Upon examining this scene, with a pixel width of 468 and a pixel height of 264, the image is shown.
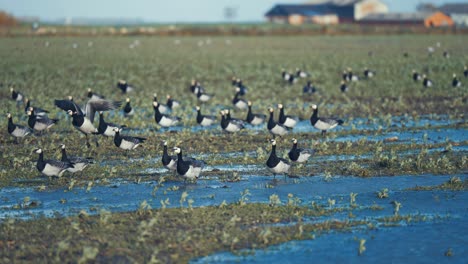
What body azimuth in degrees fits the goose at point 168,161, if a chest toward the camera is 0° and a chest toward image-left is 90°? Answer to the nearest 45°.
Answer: approximately 45°

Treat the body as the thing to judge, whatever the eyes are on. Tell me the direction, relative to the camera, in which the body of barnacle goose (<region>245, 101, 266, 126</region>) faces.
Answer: to the viewer's left

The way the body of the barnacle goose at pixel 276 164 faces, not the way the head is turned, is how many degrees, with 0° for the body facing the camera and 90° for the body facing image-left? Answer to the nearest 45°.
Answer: approximately 45°

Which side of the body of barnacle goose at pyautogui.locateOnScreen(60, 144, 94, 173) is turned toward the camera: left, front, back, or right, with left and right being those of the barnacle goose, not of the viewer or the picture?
left

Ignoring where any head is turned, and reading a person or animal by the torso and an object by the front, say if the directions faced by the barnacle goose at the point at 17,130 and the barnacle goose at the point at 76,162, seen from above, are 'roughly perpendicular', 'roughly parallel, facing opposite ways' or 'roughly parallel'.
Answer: roughly parallel

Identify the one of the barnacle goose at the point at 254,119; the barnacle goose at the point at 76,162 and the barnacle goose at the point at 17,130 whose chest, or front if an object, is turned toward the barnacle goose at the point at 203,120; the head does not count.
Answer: the barnacle goose at the point at 254,119

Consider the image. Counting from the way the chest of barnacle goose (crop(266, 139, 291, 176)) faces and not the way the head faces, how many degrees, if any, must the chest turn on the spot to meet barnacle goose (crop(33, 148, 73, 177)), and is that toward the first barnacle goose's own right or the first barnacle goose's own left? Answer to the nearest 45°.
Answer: approximately 45° to the first barnacle goose's own right

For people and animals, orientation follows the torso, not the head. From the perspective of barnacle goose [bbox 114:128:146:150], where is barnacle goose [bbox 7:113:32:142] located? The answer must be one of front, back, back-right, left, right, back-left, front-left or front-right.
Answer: front-right

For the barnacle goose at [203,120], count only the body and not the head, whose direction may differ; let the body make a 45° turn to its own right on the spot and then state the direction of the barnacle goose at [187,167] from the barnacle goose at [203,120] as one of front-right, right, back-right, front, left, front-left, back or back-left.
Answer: back-left
